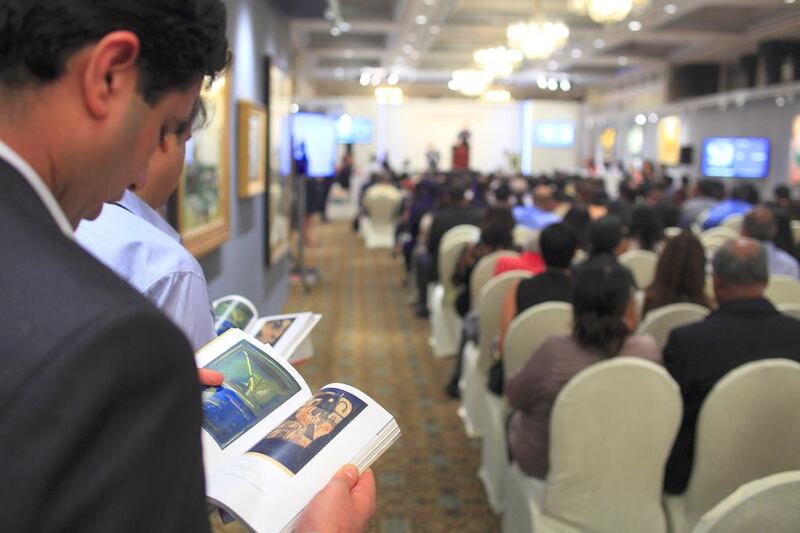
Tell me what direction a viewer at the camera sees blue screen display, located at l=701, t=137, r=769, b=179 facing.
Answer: facing the viewer

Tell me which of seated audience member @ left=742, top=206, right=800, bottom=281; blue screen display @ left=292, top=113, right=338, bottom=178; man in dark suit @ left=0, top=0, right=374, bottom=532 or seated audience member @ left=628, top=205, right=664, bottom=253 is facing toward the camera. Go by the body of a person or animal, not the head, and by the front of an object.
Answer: the blue screen display

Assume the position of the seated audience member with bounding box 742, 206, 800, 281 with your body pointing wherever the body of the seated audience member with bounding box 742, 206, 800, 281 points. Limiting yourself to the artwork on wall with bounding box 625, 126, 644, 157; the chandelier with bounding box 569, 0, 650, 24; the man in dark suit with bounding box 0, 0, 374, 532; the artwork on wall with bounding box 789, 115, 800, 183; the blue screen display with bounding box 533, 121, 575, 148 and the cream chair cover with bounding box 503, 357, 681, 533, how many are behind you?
2

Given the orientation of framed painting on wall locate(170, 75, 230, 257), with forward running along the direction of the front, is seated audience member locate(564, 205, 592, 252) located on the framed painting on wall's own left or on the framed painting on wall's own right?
on the framed painting on wall's own left

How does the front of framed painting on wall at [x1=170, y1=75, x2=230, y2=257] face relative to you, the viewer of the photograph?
facing the viewer and to the right of the viewer

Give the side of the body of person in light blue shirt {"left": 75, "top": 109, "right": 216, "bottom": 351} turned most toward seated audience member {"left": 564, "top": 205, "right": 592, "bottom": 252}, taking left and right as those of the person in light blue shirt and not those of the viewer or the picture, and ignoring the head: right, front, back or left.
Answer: front

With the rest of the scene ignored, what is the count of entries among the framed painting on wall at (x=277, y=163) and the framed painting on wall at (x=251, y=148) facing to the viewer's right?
2

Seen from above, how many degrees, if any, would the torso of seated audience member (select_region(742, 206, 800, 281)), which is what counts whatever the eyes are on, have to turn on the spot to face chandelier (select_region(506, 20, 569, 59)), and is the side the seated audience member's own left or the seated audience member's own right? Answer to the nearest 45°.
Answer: approximately 45° to the seated audience member's own left

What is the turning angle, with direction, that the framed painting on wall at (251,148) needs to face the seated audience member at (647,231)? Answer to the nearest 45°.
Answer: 0° — it already faces them

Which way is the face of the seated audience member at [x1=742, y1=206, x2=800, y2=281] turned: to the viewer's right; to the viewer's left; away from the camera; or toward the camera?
away from the camera

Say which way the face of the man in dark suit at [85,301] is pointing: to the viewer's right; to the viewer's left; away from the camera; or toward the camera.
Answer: to the viewer's right

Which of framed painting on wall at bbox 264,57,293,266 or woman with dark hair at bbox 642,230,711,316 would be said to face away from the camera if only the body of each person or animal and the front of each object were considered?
the woman with dark hair

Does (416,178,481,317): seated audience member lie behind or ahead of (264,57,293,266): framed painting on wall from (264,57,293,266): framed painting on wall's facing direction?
ahead

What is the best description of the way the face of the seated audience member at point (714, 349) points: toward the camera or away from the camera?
away from the camera

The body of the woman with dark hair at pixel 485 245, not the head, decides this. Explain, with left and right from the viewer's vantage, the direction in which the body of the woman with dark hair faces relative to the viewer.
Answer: facing away from the viewer

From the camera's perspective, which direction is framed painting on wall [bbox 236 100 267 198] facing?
to the viewer's right

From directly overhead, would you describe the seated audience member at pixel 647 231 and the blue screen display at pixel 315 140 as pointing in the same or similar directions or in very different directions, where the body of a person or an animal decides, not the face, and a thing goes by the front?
very different directions

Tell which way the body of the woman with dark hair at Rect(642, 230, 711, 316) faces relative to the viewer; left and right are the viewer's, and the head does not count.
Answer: facing away from the viewer

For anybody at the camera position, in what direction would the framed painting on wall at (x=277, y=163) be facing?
facing to the right of the viewer
